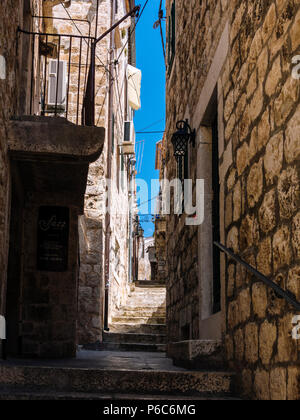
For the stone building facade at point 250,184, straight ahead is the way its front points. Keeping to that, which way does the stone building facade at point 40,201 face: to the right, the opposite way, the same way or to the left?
the opposite way

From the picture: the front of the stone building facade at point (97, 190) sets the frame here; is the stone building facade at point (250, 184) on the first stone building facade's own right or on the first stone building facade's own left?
on the first stone building facade's own right

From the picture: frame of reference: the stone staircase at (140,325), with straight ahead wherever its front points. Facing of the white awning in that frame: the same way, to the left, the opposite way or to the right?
to the left

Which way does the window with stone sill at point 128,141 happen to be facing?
to the viewer's right

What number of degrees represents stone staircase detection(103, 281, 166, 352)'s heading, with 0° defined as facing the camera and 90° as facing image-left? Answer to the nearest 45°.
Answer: approximately 0°

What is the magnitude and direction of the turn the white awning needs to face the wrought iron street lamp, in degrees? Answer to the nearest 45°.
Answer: approximately 90° to its right

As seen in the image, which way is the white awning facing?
to the viewer's right

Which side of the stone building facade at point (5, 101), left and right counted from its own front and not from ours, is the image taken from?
right

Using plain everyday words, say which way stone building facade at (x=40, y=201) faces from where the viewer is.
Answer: facing to the right of the viewer
